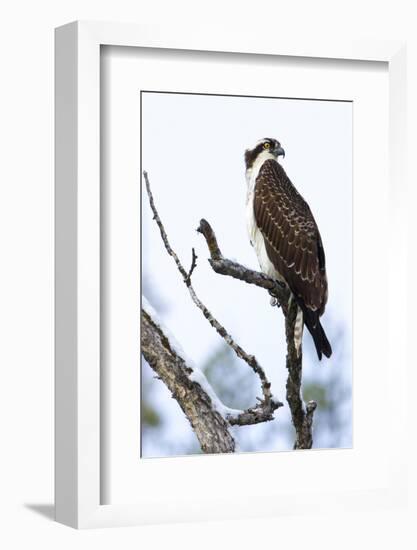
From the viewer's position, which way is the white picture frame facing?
facing the viewer and to the right of the viewer
